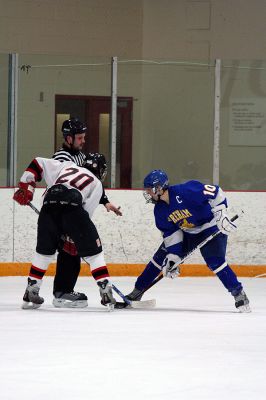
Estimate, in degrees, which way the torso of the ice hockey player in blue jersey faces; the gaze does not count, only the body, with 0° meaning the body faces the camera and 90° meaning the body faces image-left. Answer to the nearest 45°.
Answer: approximately 45°

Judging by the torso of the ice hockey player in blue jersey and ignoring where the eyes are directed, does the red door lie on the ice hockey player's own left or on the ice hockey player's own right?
on the ice hockey player's own right

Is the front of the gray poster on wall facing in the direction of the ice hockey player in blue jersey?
yes

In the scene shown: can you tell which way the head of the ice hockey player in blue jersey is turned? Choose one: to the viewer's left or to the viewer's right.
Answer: to the viewer's left

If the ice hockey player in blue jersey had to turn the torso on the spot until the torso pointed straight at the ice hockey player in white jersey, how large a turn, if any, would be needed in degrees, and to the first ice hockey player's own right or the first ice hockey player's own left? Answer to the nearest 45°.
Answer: approximately 45° to the first ice hockey player's own right

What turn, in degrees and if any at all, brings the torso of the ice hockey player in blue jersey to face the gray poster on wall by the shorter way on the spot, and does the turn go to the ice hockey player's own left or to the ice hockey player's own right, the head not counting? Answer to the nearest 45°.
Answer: approximately 135° to the ice hockey player's own right

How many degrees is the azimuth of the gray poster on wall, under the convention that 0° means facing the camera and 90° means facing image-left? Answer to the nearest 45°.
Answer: approximately 0°
